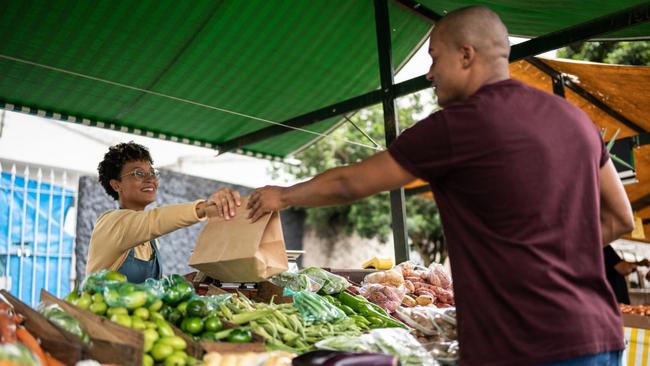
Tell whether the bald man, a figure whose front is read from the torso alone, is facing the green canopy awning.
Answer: yes

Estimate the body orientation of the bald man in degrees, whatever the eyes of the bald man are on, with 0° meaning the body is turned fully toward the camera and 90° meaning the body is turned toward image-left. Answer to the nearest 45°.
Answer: approximately 135°

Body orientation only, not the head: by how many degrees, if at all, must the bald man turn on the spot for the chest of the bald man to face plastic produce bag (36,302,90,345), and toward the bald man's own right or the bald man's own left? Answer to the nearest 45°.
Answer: approximately 45° to the bald man's own left

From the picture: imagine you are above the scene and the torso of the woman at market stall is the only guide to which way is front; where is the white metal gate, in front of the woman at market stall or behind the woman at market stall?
behind

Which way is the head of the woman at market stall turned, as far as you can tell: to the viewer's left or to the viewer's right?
to the viewer's right

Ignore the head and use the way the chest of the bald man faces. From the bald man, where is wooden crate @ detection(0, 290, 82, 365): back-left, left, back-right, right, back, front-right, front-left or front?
front-left

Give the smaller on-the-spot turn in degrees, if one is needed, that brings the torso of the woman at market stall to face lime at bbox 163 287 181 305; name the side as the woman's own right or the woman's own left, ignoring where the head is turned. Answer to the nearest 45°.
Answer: approximately 45° to the woman's own right

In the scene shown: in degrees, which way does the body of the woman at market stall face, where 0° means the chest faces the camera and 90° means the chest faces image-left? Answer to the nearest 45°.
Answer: approximately 315°

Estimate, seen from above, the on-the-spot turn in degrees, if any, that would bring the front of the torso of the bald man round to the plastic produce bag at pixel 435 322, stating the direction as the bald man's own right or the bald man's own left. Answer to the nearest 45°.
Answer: approximately 45° to the bald man's own right

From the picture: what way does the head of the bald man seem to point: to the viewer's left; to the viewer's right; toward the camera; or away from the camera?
to the viewer's left
